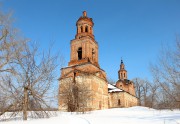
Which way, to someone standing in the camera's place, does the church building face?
facing the viewer and to the left of the viewer
